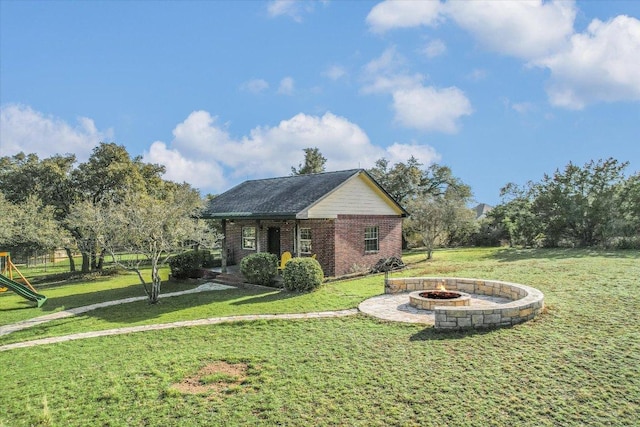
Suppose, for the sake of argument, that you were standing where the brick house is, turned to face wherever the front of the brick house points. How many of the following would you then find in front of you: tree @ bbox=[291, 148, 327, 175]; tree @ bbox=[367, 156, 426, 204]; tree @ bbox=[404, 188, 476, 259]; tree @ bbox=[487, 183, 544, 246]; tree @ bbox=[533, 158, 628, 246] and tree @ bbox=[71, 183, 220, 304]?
1

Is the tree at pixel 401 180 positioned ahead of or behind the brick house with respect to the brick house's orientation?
behind

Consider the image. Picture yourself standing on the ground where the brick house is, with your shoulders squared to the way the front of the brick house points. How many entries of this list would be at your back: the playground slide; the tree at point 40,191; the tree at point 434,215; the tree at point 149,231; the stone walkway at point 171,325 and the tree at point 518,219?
2

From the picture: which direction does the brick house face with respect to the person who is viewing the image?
facing the viewer and to the left of the viewer

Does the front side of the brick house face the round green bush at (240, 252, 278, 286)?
yes

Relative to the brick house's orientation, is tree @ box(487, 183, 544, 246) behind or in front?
behind

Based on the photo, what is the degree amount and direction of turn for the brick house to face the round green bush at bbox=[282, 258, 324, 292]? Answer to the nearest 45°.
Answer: approximately 45° to its left

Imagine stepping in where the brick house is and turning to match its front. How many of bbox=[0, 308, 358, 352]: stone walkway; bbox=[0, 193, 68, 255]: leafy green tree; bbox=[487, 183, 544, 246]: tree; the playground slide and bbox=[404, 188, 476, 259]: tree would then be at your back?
2

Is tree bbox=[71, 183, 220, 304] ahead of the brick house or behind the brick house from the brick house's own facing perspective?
ahead

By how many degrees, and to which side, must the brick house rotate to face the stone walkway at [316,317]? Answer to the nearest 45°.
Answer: approximately 45° to its left

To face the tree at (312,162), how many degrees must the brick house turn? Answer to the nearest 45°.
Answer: approximately 135° to its right

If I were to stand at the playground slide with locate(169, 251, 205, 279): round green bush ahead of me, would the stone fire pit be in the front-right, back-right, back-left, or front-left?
front-right

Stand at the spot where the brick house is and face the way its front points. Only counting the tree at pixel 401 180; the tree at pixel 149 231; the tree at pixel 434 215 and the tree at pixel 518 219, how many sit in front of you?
1

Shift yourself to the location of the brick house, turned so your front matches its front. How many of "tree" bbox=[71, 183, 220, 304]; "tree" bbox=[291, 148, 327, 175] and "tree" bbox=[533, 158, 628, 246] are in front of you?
1

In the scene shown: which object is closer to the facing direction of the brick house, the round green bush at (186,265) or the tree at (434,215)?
the round green bush

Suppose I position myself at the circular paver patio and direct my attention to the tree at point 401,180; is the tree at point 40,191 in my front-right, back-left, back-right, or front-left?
front-left
